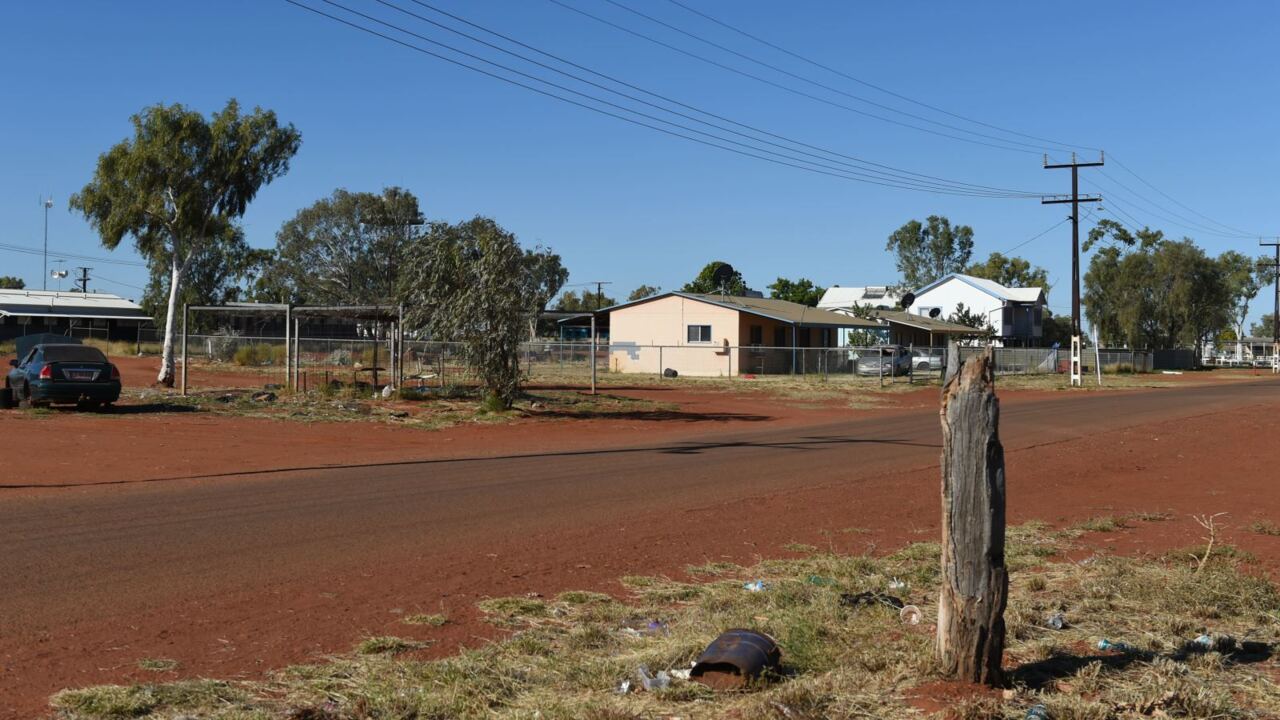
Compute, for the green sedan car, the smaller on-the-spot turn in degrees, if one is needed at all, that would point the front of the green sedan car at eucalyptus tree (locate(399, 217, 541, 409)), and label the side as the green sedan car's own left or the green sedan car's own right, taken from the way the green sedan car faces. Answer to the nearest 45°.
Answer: approximately 135° to the green sedan car's own right

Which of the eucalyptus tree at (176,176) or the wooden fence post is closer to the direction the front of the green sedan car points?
the eucalyptus tree

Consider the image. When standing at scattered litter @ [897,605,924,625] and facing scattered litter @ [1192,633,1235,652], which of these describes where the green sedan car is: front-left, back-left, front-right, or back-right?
back-left

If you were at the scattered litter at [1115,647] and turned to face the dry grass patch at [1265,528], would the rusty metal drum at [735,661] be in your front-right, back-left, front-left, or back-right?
back-left

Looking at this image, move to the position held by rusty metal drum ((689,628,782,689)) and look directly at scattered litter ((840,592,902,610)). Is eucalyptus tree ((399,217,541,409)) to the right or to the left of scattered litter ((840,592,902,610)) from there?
left

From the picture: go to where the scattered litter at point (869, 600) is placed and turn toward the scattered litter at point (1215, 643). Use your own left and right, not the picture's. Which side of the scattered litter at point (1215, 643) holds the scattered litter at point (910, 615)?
right

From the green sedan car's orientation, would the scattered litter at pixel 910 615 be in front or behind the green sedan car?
behind

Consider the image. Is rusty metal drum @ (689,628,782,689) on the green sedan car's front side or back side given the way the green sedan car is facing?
on the back side

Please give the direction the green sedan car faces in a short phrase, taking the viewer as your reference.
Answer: facing away from the viewer and to the left of the viewer

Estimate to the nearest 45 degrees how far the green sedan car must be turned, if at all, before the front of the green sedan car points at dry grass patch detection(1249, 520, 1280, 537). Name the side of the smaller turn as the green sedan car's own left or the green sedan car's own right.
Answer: approximately 180°

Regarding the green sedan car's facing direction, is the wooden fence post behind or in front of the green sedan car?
behind
